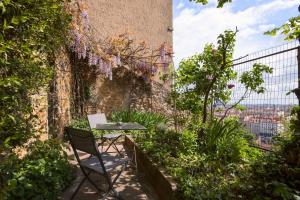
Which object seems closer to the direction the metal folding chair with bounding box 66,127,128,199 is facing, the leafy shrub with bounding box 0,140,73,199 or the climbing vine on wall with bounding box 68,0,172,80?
the climbing vine on wall

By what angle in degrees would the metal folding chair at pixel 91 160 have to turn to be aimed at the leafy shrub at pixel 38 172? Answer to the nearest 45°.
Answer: approximately 135° to its left

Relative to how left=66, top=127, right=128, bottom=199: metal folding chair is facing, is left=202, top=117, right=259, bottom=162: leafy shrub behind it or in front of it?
in front

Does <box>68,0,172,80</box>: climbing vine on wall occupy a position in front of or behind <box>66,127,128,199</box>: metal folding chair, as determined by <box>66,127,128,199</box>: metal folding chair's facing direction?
in front

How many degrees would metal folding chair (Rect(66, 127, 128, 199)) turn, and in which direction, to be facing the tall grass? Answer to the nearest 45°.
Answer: approximately 45° to its left

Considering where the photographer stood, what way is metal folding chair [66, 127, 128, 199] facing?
facing away from the viewer and to the right of the viewer
